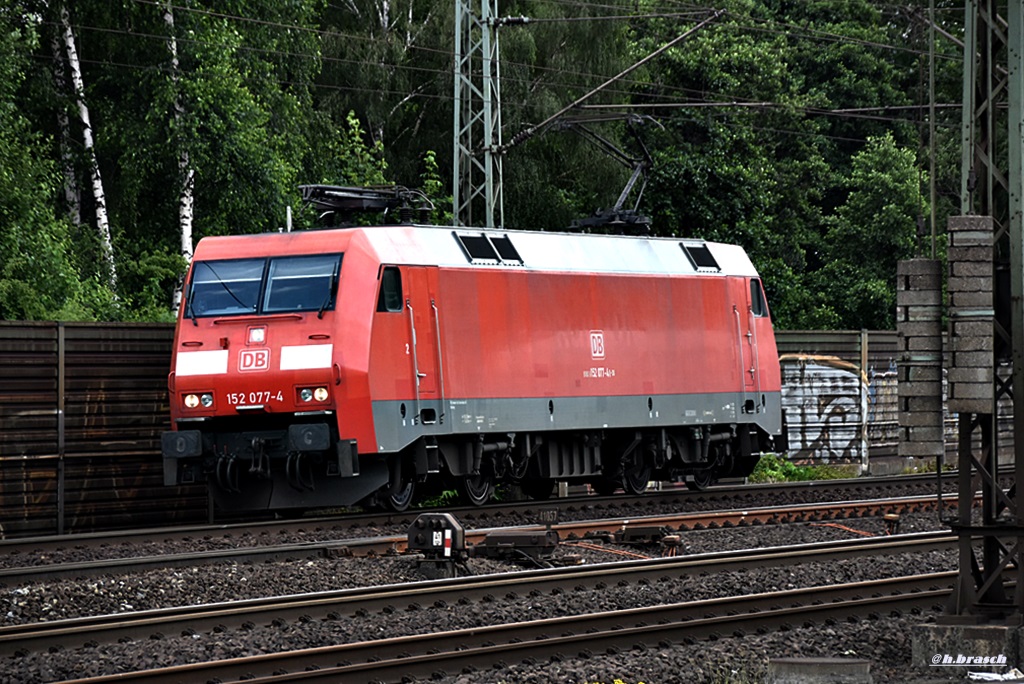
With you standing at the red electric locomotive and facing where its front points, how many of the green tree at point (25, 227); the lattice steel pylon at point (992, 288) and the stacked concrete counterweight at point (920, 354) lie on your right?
1

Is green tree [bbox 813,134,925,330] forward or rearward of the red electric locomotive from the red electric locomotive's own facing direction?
rearward

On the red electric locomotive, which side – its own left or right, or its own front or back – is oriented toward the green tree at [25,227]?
right

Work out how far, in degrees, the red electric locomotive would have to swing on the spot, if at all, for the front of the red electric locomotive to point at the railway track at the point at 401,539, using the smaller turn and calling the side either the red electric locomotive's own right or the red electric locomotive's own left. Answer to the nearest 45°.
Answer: approximately 45° to the red electric locomotive's own left

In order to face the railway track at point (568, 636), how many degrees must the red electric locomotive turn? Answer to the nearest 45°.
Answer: approximately 45° to its left

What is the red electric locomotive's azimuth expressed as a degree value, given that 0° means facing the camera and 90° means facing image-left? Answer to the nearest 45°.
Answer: approximately 45°

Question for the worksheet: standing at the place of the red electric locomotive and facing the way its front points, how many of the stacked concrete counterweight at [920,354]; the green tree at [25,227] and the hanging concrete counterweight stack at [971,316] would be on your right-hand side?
1
